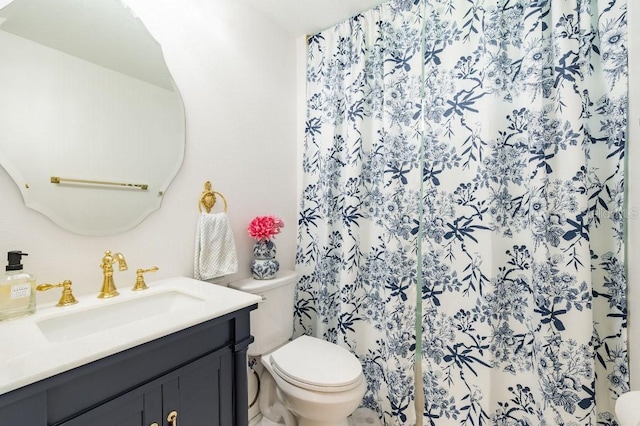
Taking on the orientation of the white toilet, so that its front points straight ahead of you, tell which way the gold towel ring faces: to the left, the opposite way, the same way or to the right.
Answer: the same way

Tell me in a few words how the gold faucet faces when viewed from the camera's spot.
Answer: facing the viewer and to the right of the viewer

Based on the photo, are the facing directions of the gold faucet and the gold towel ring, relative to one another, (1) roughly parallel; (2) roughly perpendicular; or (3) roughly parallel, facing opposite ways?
roughly parallel

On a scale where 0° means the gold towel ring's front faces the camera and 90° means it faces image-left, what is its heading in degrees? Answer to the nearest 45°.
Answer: approximately 315°

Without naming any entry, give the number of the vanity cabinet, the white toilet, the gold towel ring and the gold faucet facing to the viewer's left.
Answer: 0

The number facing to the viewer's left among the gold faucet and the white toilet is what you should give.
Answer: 0

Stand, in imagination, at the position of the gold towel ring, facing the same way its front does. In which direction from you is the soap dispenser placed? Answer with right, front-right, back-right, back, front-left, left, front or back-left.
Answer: right
